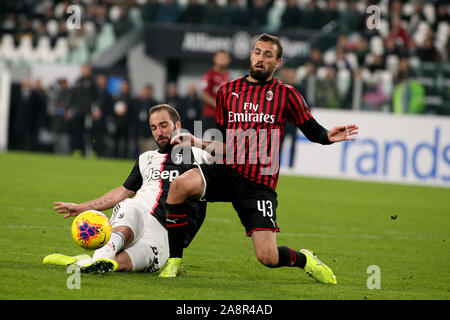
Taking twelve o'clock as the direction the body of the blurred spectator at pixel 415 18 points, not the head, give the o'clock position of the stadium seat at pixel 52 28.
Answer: The stadium seat is roughly at 3 o'clock from the blurred spectator.

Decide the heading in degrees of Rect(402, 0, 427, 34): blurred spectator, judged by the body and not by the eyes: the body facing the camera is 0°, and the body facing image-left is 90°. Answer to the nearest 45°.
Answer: approximately 0°

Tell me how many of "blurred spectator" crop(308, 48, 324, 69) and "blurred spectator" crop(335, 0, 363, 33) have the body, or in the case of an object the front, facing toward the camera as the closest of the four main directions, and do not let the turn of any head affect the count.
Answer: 2

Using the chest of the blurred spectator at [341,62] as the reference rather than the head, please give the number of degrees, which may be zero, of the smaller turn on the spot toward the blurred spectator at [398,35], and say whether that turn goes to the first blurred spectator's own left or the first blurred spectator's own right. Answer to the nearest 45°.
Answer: approximately 135° to the first blurred spectator's own left

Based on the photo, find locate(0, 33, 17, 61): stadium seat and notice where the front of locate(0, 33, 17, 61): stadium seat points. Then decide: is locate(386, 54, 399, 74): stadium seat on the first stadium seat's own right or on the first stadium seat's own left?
on the first stadium seat's own left

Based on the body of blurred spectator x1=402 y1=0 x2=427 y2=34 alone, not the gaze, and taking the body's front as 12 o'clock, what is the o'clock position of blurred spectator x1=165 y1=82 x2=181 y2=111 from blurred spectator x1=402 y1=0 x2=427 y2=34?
blurred spectator x1=165 y1=82 x2=181 y2=111 is roughly at 2 o'clock from blurred spectator x1=402 y1=0 x2=427 y2=34.

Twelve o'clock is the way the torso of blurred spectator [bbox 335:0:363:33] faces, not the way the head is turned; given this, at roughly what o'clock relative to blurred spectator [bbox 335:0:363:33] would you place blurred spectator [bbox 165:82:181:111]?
blurred spectator [bbox 165:82:181:111] is roughly at 2 o'clock from blurred spectator [bbox 335:0:363:33].
